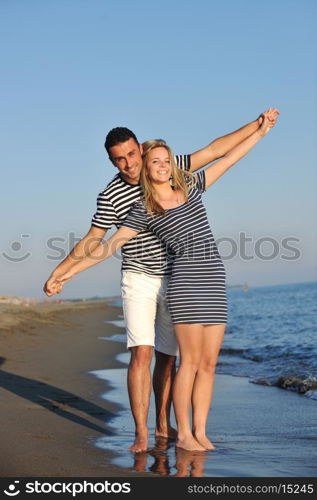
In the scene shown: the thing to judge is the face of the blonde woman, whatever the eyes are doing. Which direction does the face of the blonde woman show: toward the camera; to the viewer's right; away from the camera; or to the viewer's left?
toward the camera

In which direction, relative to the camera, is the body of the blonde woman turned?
toward the camera

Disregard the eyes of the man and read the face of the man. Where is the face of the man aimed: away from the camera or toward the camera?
toward the camera
